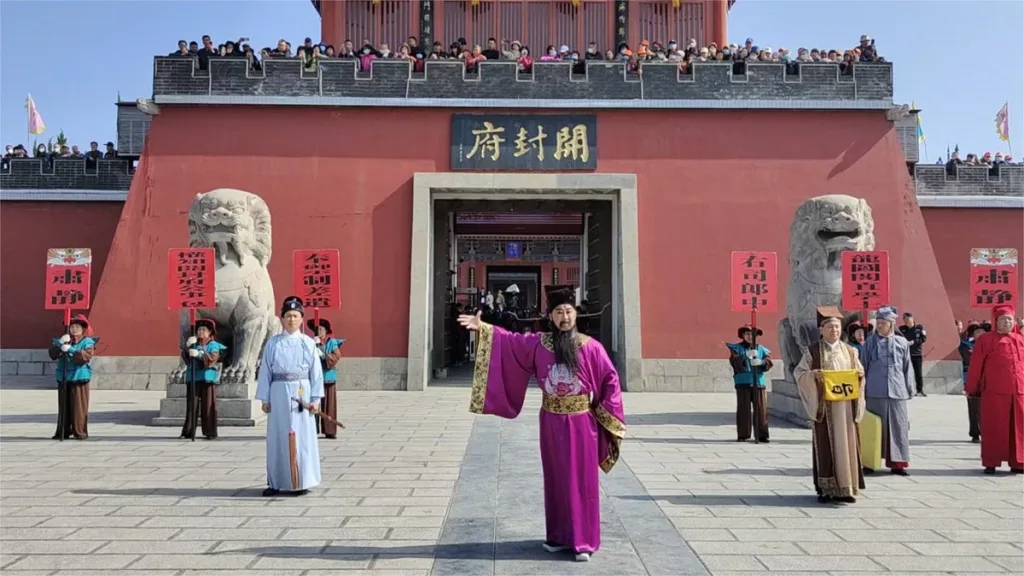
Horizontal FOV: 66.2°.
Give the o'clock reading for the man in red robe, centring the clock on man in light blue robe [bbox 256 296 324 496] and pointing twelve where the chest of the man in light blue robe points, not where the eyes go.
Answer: The man in red robe is roughly at 9 o'clock from the man in light blue robe.

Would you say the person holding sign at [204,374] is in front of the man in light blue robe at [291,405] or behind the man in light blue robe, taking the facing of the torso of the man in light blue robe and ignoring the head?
behind

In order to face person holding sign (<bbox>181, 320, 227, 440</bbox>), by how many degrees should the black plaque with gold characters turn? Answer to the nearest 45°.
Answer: approximately 45° to its right

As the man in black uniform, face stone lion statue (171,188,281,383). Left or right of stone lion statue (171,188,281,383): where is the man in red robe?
left

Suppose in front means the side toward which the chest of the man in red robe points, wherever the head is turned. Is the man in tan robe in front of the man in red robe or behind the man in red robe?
in front

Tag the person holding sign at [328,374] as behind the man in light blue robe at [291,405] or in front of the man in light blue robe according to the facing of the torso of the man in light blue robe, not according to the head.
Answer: behind

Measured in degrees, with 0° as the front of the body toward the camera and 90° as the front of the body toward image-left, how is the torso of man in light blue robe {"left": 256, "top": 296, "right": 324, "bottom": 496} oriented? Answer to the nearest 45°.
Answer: approximately 0°

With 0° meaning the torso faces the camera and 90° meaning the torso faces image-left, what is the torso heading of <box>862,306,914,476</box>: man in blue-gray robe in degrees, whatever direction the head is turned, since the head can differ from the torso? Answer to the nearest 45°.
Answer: approximately 0°

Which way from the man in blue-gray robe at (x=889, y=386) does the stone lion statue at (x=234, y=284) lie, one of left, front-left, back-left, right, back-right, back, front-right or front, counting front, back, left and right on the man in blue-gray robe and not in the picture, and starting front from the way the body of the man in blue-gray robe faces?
right
